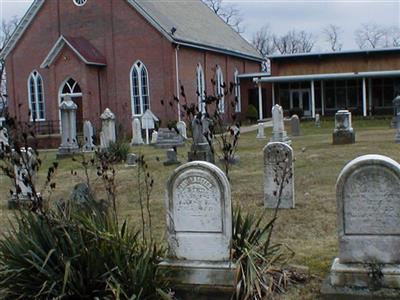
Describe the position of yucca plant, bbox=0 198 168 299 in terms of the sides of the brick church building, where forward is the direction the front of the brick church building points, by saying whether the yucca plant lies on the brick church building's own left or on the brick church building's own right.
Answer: on the brick church building's own left

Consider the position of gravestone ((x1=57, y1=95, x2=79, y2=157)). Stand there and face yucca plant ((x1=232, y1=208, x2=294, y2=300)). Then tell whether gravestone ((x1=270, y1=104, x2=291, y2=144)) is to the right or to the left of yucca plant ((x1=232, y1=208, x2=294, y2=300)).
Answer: left

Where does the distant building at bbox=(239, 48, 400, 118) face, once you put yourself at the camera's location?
facing the viewer

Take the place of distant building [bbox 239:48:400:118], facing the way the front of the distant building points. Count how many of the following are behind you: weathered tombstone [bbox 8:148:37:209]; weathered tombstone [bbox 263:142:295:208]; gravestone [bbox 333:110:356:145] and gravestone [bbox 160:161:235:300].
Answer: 0

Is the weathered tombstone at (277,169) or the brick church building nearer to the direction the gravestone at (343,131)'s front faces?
the weathered tombstone

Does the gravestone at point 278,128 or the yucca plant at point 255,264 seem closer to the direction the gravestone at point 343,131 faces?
the yucca plant

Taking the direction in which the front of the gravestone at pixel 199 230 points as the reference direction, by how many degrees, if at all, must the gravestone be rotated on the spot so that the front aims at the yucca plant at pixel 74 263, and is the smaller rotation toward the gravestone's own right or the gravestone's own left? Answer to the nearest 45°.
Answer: approximately 90° to the gravestone's own right

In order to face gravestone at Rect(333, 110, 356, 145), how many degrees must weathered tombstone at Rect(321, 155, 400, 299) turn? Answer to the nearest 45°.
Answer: approximately 180°

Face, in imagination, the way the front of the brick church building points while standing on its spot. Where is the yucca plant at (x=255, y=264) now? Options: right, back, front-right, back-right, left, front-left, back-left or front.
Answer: front-left

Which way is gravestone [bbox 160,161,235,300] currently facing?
toward the camera

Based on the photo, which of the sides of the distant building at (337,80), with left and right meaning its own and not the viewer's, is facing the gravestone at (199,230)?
front

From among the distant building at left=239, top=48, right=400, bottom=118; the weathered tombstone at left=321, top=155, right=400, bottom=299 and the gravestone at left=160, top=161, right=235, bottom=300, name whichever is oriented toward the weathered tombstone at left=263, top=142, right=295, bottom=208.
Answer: the distant building

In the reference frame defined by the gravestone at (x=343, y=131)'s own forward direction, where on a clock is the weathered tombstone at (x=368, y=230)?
The weathered tombstone is roughly at 12 o'clock from the gravestone.

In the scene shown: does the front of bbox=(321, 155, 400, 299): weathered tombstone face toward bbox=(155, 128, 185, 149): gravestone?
no

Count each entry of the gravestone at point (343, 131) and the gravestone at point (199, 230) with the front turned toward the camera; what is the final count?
2

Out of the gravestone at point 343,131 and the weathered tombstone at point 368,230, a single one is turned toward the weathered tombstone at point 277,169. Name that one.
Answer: the gravestone

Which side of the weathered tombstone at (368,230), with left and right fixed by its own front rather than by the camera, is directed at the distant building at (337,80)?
back

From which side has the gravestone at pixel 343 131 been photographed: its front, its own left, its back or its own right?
front

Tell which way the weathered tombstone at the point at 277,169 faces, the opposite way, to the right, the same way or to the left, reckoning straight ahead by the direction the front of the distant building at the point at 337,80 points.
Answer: the same way
